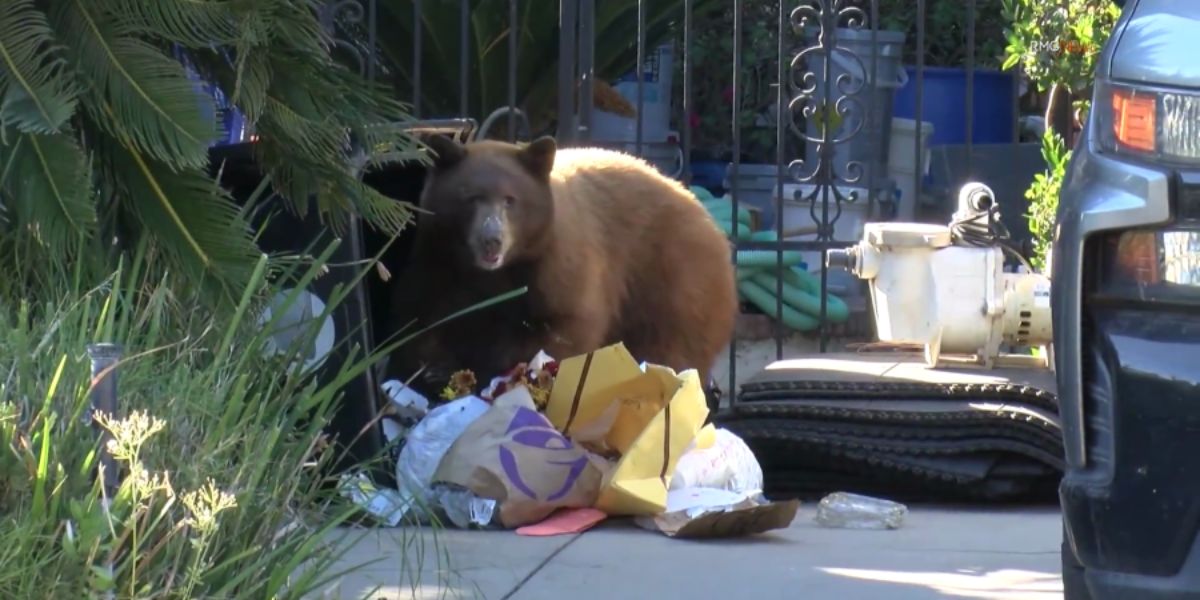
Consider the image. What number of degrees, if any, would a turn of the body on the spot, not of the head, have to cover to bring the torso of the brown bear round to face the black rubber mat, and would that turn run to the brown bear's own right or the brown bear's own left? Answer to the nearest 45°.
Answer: approximately 90° to the brown bear's own left

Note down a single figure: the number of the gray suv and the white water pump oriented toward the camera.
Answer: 1

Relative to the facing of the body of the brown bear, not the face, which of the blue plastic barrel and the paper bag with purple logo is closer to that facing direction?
the paper bag with purple logo

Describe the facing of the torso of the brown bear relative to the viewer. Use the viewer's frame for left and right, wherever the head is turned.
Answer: facing the viewer and to the left of the viewer

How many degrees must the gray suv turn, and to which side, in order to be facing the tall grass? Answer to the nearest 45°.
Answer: approximately 90° to its right

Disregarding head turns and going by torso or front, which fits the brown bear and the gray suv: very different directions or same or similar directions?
same or similar directions

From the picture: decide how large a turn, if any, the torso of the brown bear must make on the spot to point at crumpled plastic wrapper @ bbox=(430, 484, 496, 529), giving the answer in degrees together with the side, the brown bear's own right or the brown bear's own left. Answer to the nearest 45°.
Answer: approximately 45° to the brown bear's own left

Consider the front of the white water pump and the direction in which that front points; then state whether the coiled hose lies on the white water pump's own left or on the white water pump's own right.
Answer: on the white water pump's own right

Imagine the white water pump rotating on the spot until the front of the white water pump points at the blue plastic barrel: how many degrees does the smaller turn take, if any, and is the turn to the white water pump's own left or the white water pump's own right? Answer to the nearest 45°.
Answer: approximately 90° to the white water pump's own right

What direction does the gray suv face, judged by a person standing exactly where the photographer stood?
facing the viewer

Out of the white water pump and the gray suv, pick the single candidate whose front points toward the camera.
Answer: the gray suv

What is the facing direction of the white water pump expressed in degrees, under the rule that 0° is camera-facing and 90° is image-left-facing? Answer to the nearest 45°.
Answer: approximately 90°
